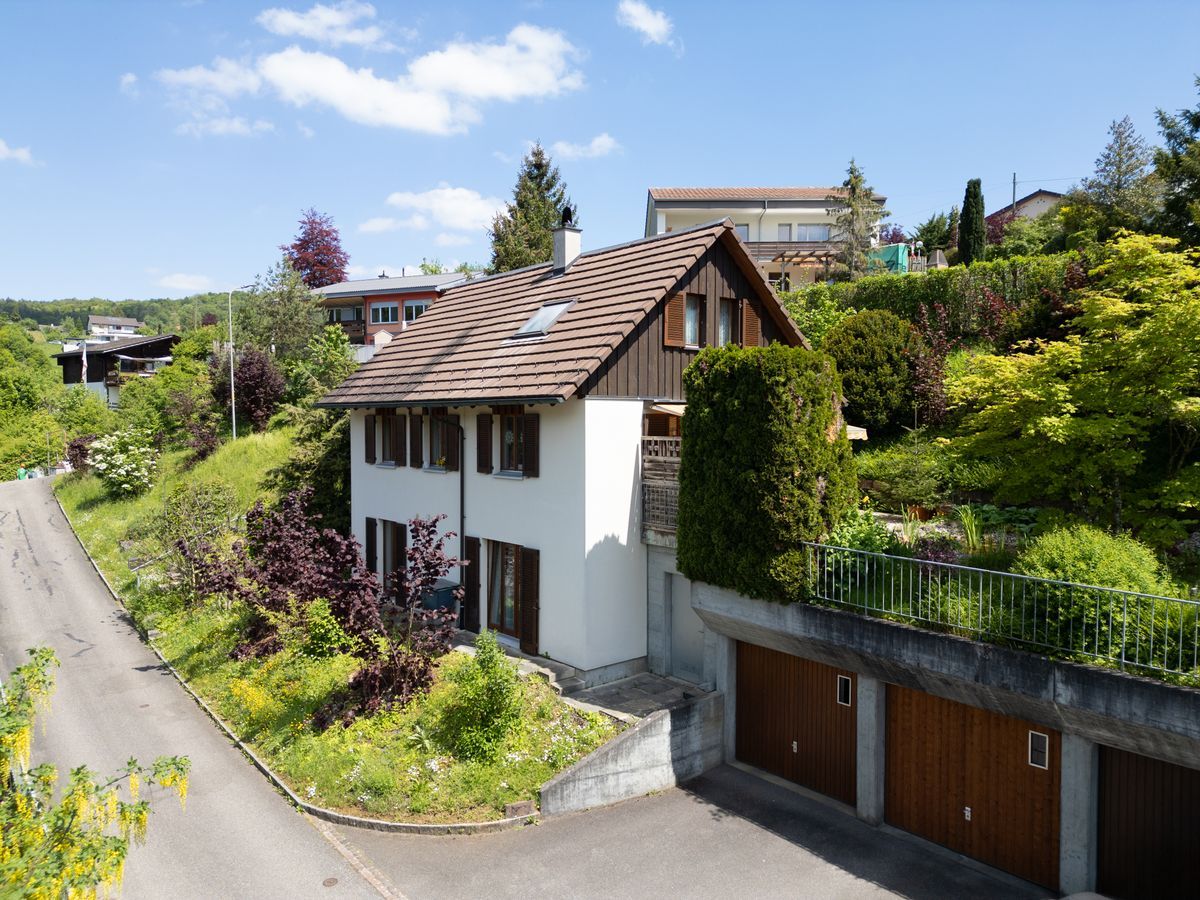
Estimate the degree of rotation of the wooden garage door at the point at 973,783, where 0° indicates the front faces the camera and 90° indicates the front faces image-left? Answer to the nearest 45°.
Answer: approximately 45°

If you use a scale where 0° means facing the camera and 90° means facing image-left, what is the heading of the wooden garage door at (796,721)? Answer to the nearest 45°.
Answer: approximately 45°

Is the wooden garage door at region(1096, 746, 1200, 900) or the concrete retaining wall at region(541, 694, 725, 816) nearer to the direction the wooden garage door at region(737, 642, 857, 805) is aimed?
the concrete retaining wall

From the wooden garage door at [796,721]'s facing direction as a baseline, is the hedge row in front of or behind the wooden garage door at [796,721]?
behind
